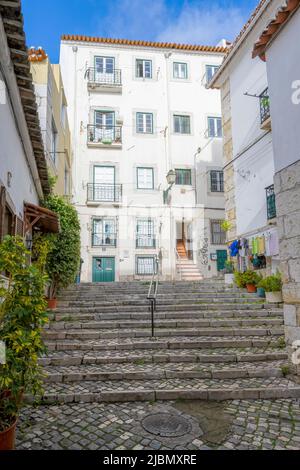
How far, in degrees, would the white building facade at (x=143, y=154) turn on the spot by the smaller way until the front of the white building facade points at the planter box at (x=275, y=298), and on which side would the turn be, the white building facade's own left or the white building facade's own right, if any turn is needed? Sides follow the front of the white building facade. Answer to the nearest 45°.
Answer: approximately 45° to the white building facade's own left

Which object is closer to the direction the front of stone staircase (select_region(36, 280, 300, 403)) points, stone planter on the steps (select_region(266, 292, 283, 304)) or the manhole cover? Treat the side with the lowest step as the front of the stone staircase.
the manhole cover

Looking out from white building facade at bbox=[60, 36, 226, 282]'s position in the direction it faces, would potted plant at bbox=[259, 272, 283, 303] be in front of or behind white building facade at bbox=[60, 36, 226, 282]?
in front

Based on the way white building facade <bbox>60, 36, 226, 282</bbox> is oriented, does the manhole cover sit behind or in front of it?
in front

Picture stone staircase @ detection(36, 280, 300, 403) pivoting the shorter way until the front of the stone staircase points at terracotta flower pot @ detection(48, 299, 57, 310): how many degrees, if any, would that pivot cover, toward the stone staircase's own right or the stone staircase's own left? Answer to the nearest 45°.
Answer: approximately 135° to the stone staircase's own right

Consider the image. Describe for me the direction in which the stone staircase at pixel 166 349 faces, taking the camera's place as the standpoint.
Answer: facing the viewer

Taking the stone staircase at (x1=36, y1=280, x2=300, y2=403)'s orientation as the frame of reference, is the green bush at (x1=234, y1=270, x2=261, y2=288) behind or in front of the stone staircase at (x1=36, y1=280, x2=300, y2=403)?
behind

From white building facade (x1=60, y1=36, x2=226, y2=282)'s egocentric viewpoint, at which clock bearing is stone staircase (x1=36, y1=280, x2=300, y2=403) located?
The stone staircase is roughly at 12 o'clock from the white building facade.

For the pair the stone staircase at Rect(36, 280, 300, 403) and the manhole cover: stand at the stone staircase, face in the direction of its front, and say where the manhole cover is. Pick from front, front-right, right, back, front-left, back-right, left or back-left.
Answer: front

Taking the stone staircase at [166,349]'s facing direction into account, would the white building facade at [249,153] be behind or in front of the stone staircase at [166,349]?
behind

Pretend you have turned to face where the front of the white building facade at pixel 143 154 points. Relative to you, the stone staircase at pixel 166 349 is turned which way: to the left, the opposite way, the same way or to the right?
the same way

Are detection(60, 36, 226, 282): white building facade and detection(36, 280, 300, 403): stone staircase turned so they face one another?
no

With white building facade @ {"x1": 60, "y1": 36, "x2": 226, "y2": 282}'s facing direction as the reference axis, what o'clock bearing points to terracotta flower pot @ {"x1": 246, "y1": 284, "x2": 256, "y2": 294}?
The terracotta flower pot is roughly at 11 o'clock from the white building facade.

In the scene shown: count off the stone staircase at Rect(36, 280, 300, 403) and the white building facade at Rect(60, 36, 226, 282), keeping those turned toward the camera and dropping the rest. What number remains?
2

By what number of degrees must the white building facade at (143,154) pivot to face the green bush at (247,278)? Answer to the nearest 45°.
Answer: approximately 45° to its left

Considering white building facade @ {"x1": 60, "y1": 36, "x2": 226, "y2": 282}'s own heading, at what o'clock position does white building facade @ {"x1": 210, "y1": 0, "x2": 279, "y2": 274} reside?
white building facade @ {"x1": 210, "y1": 0, "x2": 279, "y2": 274} is roughly at 11 o'clock from white building facade @ {"x1": 60, "y1": 36, "x2": 226, "y2": 282}.

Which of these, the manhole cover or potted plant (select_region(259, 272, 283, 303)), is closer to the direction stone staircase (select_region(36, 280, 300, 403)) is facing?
the manhole cover

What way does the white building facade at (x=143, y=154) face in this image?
toward the camera
